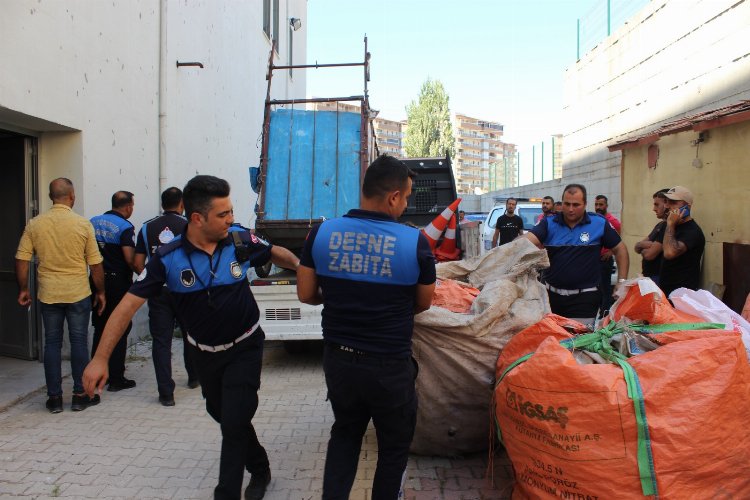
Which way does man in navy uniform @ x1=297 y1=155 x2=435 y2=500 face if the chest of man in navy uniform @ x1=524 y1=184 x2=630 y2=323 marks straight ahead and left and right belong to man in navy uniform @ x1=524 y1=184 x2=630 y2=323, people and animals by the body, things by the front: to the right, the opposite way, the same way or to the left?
the opposite way

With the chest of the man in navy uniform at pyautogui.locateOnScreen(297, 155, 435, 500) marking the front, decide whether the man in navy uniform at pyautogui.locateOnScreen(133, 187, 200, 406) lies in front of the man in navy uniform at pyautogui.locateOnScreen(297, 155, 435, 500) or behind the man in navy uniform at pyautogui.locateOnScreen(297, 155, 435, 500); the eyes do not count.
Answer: in front

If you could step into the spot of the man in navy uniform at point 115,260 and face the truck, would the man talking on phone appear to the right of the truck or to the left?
right

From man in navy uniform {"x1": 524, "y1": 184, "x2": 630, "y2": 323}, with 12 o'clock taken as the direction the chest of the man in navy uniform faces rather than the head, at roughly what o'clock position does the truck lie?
The truck is roughly at 4 o'clock from the man in navy uniform.

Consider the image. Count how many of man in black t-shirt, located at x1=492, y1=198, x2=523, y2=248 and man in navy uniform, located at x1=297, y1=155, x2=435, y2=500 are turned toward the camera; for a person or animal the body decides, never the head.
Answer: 1

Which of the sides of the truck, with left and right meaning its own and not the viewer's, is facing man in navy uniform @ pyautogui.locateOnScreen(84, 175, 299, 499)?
back

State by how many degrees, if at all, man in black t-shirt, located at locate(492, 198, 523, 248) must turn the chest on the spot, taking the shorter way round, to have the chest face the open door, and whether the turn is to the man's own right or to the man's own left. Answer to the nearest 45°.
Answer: approximately 45° to the man's own right

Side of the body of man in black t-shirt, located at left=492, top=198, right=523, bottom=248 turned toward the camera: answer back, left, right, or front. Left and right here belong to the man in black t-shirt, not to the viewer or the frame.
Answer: front

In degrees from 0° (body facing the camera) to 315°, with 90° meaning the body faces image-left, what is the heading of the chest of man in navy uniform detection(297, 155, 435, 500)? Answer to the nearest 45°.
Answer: approximately 180°

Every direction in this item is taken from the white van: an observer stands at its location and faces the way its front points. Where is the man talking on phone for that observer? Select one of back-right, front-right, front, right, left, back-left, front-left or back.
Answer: front-left

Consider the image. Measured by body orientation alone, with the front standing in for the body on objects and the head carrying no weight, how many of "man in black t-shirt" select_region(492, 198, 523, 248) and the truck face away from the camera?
1

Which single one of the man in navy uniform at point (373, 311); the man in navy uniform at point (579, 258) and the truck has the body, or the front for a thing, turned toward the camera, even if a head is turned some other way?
the man in navy uniform at point (579, 258)

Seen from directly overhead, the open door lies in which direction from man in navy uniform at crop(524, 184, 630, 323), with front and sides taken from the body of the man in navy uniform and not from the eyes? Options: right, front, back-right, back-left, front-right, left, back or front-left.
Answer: right

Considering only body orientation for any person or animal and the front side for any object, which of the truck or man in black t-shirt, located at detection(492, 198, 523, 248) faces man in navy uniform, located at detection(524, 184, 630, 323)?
the man in black t-shirt

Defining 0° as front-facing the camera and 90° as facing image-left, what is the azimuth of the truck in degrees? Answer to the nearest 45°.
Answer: approximately 180°

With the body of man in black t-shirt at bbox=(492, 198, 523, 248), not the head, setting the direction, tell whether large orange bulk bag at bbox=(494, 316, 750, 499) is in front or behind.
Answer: in front

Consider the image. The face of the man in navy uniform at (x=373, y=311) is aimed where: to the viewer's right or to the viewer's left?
to the viewer's right

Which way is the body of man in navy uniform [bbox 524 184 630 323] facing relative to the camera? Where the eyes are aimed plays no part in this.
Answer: toward the camera
